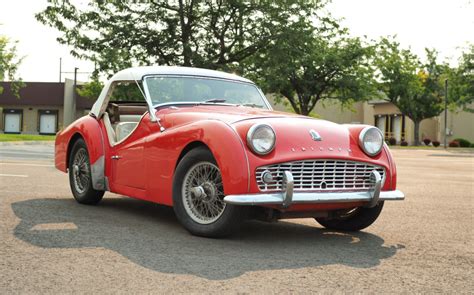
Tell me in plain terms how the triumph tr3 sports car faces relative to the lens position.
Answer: facing the viewer and to the right of the viewer

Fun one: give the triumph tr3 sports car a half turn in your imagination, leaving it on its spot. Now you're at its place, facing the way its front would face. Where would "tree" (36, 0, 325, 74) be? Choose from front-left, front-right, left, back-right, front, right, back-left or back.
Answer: front-right

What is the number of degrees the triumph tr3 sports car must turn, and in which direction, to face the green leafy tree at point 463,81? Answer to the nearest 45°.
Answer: approximately 90° to its left
